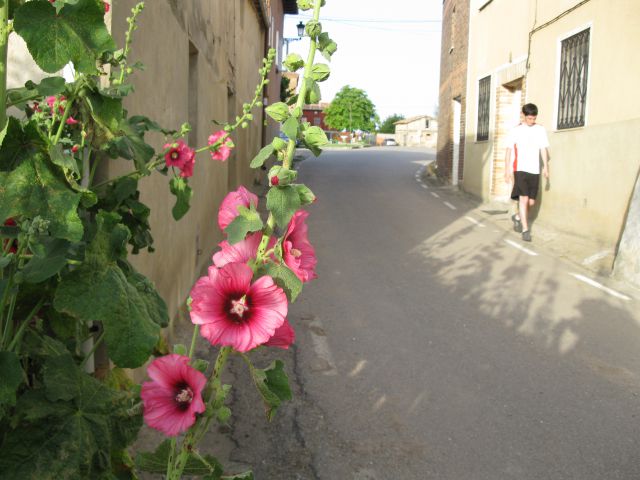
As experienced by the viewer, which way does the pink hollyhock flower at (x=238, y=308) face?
facing the viewer

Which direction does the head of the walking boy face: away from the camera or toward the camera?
toward the camera

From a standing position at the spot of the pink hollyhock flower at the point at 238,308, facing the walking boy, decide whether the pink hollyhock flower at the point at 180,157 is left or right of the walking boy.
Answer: left

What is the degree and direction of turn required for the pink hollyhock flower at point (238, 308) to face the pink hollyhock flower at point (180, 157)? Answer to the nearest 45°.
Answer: approximately 180°

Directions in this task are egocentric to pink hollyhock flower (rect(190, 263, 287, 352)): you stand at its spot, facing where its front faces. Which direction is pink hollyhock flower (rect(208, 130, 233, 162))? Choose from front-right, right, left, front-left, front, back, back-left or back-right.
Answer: back

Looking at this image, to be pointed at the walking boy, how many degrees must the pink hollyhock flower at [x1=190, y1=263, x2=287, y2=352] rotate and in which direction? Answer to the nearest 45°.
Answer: approximately 135° to its left
